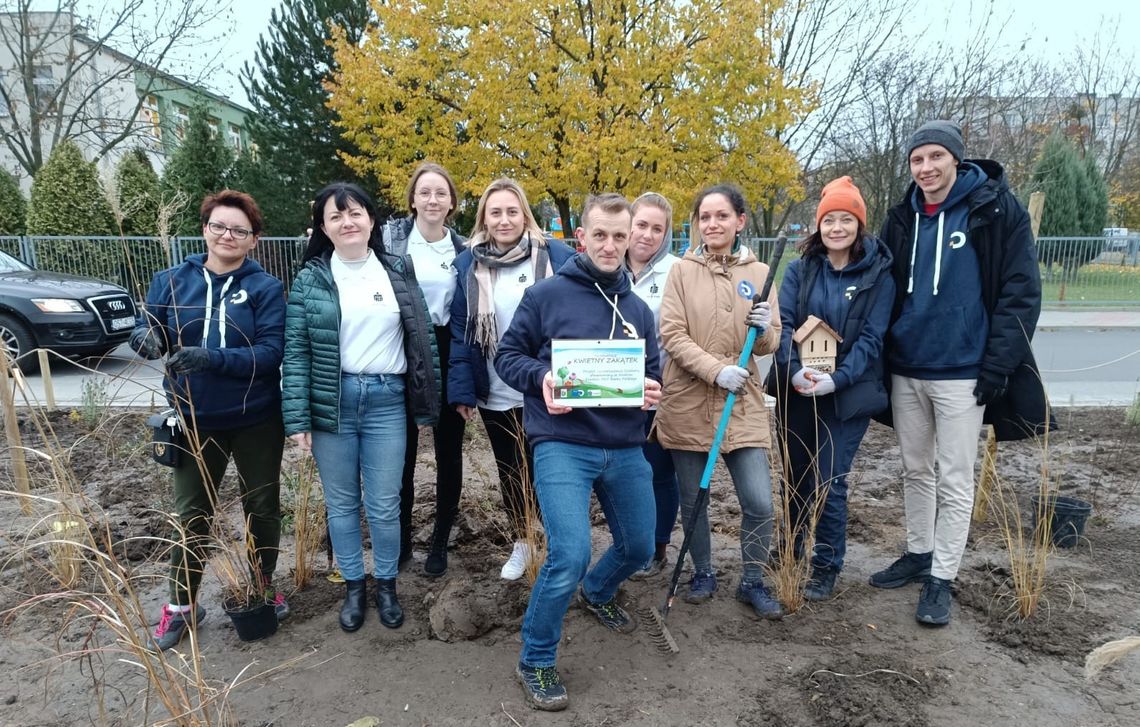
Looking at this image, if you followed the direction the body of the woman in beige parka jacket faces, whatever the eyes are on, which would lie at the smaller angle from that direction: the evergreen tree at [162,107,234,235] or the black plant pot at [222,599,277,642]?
the black plant pot

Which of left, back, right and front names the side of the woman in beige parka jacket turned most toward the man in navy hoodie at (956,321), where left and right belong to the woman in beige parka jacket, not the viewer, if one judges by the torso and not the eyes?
left

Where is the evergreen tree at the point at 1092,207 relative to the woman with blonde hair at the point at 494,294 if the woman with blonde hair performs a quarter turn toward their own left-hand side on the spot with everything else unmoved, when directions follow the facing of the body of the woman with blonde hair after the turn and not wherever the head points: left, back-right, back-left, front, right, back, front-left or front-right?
front-left

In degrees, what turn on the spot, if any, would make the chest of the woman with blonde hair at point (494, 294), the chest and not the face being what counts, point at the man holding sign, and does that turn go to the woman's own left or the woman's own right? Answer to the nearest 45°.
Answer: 0° — they already face them

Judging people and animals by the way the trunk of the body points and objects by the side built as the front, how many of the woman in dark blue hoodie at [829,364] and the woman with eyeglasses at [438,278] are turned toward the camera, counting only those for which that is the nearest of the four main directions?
2

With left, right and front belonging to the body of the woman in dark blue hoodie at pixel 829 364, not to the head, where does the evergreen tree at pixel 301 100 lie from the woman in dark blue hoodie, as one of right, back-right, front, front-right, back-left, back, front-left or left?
back-right

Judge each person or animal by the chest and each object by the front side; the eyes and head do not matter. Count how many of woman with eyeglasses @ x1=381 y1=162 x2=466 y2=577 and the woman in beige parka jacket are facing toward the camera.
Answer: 2
